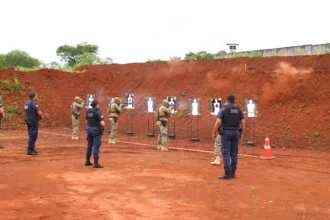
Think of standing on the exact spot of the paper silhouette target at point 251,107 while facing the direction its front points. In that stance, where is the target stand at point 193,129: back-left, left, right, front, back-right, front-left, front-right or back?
back-right

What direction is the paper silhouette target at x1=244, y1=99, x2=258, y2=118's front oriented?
toward the camera

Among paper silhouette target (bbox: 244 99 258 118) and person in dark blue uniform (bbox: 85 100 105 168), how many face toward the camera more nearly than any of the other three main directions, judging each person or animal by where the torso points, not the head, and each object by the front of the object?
1

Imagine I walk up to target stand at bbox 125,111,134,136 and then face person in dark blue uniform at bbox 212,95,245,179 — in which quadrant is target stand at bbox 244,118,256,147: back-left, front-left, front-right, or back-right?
front-left

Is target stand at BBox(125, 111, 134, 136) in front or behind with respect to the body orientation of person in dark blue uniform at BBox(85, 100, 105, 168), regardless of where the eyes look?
in front

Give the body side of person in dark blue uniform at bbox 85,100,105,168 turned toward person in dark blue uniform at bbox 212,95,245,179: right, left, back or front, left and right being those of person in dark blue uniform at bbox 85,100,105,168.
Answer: right

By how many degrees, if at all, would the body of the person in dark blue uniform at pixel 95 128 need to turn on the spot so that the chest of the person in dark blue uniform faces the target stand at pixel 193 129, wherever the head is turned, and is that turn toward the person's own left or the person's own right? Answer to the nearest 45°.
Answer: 0° — they already face it

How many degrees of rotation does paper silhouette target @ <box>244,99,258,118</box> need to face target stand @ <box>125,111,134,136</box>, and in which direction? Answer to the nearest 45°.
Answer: approximately 135° to its right

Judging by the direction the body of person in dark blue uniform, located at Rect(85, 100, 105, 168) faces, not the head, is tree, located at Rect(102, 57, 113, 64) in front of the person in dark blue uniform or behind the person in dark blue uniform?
in front

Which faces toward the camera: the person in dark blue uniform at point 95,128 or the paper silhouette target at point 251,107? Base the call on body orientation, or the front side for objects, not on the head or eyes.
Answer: the paper silhouette target

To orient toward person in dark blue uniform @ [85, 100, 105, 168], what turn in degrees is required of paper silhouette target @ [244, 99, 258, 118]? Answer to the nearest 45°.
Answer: approximately 45° to its right

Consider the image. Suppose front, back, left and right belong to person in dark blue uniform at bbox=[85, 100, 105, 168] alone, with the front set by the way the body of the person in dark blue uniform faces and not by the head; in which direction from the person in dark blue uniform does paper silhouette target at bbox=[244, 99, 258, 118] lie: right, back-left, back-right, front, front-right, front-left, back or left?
front

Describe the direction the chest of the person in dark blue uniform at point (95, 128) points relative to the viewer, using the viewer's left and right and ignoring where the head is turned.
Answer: facing away from the viewer and to the right of the viewer

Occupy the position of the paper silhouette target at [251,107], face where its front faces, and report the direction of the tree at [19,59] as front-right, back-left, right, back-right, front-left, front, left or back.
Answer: back-right

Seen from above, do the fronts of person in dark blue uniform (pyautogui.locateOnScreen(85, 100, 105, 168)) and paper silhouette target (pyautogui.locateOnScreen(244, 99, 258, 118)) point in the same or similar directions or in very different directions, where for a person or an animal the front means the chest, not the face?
very different directions
